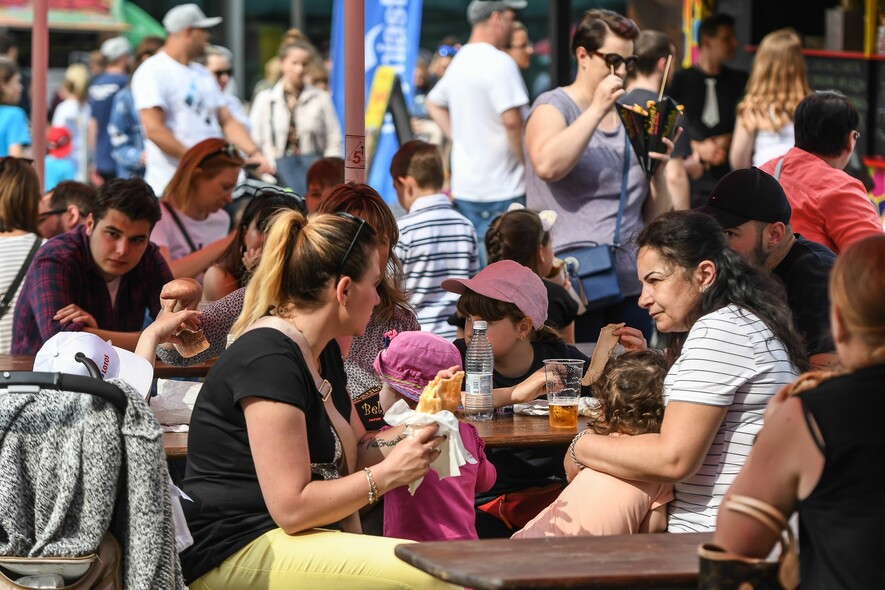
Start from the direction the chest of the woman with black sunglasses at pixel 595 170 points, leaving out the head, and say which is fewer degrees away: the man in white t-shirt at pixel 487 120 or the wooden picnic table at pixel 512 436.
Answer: the wooden picnic table

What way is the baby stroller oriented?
away from the camera

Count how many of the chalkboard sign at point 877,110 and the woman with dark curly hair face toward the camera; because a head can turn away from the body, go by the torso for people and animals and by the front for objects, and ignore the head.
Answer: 1

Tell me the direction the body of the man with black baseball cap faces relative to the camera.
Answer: to the viewer's left

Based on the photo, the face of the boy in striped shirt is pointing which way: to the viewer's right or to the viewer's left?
to the viewer's left

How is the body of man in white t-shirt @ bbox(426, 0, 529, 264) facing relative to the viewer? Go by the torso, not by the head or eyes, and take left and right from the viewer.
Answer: facing away from the viewer and to the right of the viewer

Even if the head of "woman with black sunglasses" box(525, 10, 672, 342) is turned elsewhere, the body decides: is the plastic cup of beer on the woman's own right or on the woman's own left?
on the woman's own right

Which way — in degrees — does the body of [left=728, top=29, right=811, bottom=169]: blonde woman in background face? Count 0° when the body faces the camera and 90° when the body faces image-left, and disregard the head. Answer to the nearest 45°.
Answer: approximately 180°

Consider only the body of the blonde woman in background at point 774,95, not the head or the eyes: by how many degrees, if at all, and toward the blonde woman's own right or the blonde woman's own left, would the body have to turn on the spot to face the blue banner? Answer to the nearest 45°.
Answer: approximately 45° to the blonde woman's own left

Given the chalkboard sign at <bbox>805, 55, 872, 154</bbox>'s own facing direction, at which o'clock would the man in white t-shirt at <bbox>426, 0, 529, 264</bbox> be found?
The man in white t-shirt is roughly at 1 o'clock from the chalkboard sign.

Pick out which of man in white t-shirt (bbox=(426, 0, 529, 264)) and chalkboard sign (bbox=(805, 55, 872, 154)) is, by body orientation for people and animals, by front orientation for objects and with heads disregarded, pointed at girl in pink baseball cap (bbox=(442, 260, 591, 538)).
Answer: the chalkboard sign

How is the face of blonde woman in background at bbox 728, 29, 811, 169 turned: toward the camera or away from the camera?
away from the camera

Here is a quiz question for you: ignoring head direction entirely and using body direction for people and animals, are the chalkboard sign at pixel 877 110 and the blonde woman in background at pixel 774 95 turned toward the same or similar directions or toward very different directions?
very different directions

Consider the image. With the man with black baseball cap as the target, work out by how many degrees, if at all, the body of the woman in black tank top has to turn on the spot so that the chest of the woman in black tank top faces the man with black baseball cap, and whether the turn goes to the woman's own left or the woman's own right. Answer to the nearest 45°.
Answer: approximately 45° to the woman's own right
